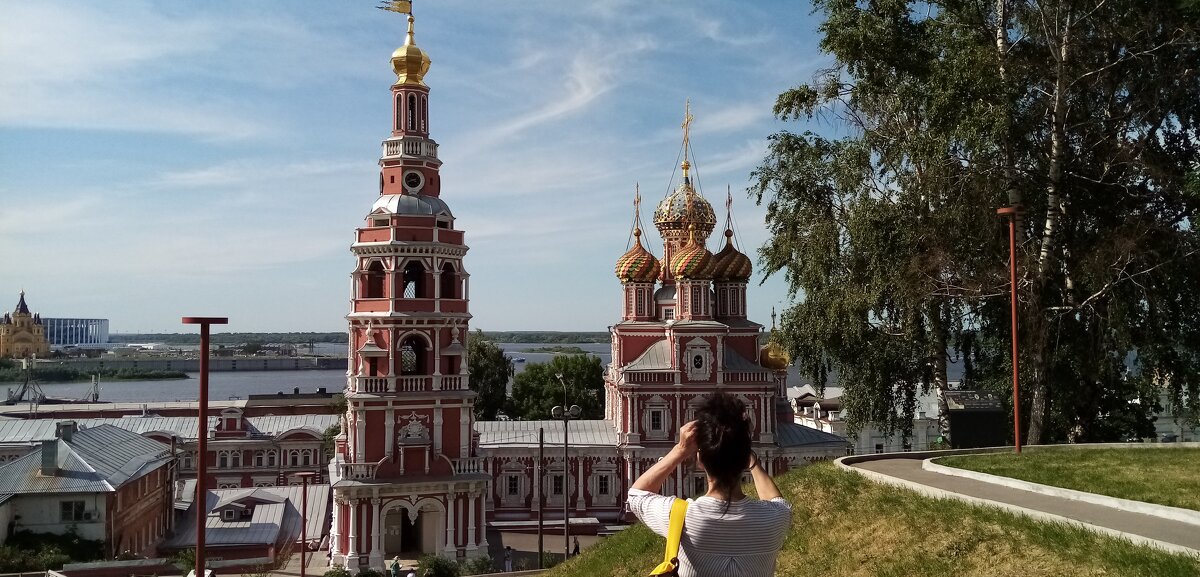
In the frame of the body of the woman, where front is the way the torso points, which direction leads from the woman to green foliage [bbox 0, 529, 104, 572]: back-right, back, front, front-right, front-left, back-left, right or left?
front-left

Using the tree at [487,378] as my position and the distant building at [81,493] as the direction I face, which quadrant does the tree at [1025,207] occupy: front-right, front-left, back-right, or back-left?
front-left

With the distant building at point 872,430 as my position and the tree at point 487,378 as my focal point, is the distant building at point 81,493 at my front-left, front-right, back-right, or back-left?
front-left

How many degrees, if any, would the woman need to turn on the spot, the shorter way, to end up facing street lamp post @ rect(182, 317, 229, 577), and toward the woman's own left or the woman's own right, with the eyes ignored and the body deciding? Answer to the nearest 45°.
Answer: approximately 45° to the woman's own left

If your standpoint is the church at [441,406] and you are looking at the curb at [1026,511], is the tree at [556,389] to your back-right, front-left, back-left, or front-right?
back-left

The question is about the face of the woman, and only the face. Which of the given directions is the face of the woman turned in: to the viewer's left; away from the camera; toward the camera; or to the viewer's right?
away from the camera

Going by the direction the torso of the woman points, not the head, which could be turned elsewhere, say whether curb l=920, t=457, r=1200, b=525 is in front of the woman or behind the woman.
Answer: in front

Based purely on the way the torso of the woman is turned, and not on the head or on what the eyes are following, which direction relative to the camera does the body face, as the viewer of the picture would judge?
away from the camera

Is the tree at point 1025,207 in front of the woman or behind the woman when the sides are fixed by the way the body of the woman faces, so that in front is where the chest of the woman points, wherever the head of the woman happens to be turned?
in front

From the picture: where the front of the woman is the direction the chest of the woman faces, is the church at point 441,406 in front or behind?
in front

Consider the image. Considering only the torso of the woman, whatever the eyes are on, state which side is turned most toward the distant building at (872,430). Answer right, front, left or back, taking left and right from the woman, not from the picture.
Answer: front
